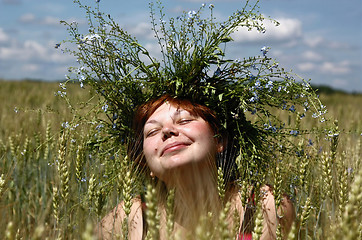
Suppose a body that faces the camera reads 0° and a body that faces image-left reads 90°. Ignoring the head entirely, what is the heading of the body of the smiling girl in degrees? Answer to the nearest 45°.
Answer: approximately 0°
